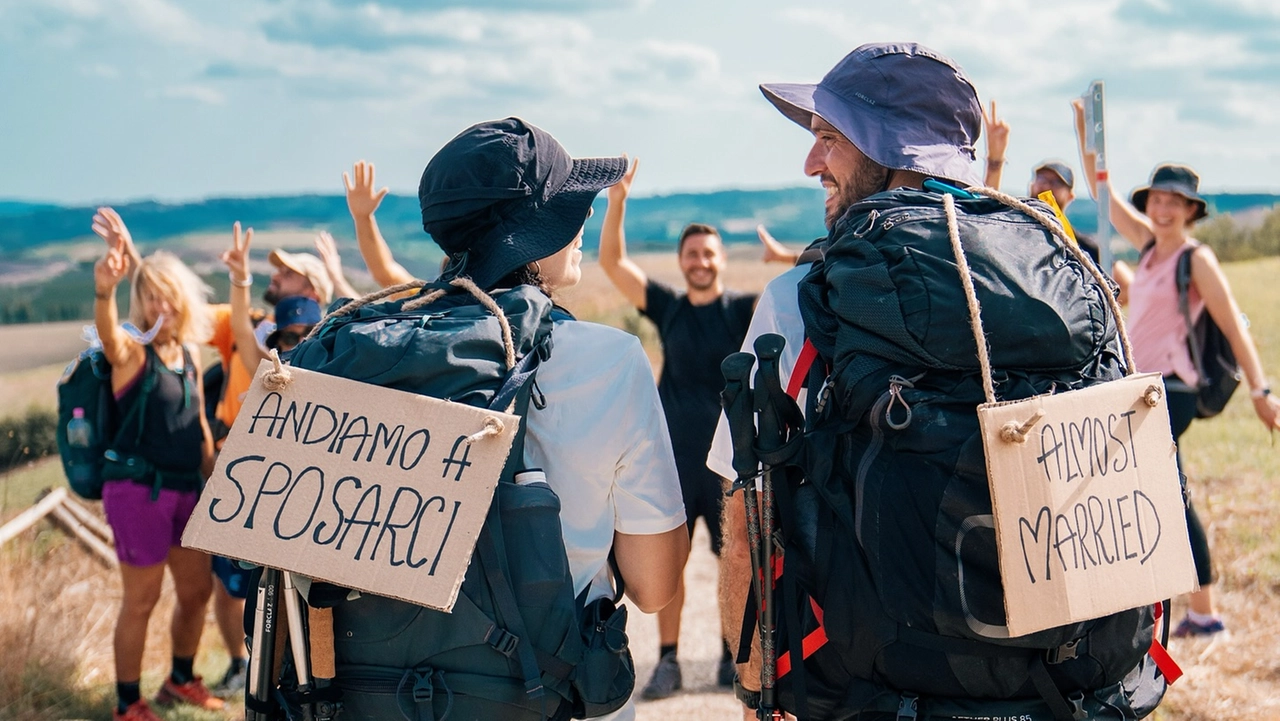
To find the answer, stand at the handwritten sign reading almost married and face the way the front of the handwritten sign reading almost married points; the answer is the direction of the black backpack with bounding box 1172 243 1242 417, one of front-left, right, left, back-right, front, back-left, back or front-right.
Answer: back

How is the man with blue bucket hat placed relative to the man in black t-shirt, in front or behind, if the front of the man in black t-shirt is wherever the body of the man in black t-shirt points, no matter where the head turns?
in front

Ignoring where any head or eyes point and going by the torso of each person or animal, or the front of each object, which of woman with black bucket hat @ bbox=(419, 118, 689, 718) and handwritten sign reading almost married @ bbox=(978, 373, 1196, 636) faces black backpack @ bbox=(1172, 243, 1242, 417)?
the woman with black bucket hat

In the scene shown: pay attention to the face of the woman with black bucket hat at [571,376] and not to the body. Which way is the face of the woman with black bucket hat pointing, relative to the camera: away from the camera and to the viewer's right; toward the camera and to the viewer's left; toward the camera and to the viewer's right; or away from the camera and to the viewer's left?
away from the camera and to the viewer's right

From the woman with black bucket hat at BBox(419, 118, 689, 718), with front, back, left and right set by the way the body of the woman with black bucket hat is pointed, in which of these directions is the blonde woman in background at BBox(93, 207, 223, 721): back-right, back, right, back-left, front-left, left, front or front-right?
left

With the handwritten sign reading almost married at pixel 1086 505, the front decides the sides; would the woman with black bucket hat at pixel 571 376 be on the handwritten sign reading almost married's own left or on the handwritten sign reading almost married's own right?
on the handwritten sign reading almost married's own right

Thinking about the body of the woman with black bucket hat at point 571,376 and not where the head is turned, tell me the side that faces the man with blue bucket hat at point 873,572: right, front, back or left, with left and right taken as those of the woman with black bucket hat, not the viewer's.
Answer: right

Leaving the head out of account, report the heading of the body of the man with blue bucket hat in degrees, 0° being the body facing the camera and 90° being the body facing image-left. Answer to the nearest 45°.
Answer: approximately 135°

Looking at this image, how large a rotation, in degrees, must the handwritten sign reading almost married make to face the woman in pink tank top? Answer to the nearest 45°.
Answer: approximately 180°

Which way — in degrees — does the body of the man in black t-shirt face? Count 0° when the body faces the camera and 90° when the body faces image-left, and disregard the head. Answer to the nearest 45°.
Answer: approximately 0°

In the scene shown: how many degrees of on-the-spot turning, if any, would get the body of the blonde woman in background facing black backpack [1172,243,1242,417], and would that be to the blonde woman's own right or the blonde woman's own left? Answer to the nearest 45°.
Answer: approximately 45° to the blonde woman's own left

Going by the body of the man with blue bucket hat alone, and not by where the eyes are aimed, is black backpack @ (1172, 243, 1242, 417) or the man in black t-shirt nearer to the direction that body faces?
the man in black t-shirt

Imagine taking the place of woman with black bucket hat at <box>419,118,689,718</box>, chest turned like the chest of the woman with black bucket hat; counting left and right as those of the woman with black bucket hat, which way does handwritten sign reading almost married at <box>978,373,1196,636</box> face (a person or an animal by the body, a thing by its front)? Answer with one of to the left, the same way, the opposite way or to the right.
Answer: the opposite way
